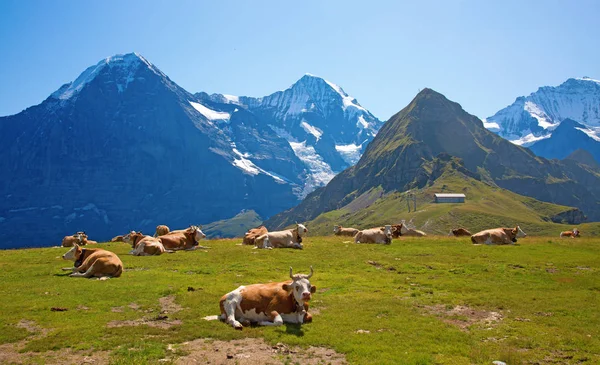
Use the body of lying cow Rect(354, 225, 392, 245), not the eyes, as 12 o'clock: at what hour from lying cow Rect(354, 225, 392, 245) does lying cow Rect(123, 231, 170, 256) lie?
lying cow Rect(123, 231, 170, 256) is roughly at 5 o'clock from lying cow Rect(354, 225, 392, 245).

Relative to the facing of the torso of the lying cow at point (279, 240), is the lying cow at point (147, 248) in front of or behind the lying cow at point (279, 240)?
behind

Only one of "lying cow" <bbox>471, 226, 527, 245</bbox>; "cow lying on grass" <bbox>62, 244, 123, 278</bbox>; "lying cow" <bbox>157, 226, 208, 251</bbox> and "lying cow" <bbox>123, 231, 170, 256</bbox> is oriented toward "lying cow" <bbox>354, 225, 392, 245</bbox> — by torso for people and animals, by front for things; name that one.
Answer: "lying cow" <bbox>157, 226, 208, 251</bbox>

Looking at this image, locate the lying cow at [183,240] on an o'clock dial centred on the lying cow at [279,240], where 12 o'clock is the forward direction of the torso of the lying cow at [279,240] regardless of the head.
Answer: the lying cow at [183,240] is roughly at 6 o'clock from the lying cow at [279,240].

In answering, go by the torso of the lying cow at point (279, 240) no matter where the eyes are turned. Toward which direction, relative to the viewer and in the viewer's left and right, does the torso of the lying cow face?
facing to the right of the viewer

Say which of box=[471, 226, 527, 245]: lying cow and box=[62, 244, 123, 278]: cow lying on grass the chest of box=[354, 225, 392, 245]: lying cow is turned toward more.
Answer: the lying cow

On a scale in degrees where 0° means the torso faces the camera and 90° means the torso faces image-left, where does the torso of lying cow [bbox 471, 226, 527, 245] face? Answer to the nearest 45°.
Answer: approximately 270°

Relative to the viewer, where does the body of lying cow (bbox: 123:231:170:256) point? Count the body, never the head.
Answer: to the viewer's left

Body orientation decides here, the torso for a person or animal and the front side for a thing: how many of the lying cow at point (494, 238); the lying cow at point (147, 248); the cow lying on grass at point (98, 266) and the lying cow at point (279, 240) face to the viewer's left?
2

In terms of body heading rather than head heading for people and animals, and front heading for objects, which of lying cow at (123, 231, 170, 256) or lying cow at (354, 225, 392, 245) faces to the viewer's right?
lying cow at (354, 225, 392, 245)

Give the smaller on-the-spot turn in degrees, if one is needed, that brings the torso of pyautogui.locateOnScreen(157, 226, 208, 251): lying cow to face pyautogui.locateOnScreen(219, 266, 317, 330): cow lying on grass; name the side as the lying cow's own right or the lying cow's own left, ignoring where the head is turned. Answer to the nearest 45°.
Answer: approximately 90° to the lying cow's own right

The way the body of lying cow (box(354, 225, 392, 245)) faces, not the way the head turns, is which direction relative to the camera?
to the viewer's right

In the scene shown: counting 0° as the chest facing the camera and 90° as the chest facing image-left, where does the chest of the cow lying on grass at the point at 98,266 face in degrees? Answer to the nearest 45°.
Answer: approximately 90°

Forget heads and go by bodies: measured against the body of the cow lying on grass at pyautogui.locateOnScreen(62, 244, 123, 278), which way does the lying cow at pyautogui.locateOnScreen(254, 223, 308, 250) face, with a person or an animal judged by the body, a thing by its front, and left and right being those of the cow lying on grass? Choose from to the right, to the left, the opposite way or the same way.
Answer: the opposite way

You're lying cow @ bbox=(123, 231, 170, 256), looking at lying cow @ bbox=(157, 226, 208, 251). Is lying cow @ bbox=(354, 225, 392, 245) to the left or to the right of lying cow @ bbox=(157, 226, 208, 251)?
right

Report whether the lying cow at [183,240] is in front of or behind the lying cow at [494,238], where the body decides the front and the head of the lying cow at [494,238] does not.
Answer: behind
